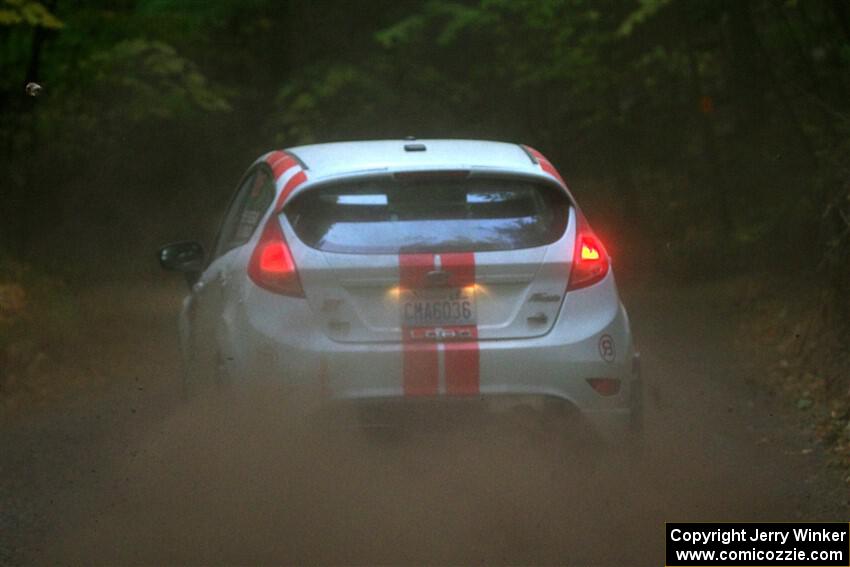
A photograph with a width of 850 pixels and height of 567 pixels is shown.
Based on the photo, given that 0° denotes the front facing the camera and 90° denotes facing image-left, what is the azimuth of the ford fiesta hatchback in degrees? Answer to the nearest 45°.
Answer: approximately 180°
